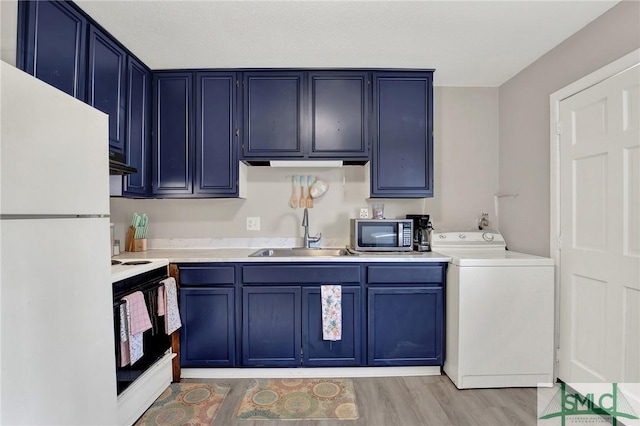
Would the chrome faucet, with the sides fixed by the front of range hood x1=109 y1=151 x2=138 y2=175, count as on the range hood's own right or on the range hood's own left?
on the range hood's own left

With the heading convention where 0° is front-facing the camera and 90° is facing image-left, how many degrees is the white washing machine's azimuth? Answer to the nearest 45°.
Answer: approximately 315°

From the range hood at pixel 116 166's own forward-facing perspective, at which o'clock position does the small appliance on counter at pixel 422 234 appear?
The small appliance on counter is roughly at 11 o'clock from the range hood.

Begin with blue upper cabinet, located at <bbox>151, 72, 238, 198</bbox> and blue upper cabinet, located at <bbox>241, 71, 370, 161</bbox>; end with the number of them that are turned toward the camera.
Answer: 2

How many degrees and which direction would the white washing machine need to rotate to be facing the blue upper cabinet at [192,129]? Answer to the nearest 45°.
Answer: approximately 135° to its right

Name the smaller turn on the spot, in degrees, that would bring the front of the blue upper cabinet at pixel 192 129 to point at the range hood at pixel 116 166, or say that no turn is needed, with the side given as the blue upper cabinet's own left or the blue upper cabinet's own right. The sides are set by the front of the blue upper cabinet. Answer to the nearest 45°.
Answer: approximately 45° to the blue upper cabinet's own right

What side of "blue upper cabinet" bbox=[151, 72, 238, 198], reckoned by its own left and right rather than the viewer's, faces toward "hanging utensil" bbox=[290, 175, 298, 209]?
left

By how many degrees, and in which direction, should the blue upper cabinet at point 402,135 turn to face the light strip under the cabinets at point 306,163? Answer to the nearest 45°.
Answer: approximately 90° to its right

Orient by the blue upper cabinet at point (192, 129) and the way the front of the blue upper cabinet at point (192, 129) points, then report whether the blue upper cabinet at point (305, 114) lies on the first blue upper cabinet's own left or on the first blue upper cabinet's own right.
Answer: on the first blue upper cabinet's own left
